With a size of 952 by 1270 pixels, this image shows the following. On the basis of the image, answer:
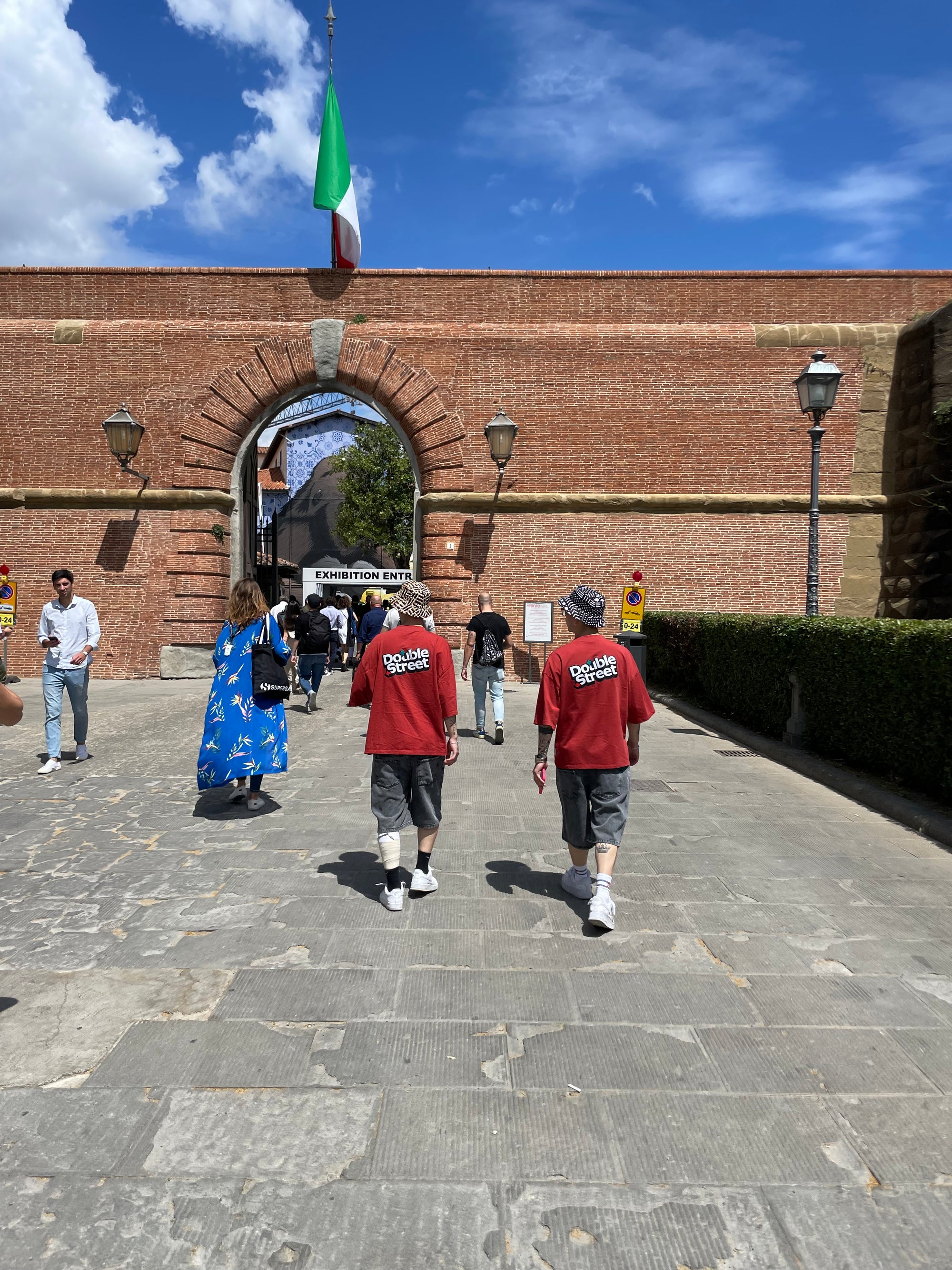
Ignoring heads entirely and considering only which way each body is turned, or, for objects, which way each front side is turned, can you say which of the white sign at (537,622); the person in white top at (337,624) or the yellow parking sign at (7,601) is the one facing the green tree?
the person in white top

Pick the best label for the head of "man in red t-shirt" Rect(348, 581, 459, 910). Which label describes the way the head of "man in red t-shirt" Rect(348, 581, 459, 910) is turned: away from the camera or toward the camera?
away from the camera

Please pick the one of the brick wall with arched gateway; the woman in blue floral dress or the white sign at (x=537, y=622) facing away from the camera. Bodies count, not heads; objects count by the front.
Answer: the woman in blue floral dress

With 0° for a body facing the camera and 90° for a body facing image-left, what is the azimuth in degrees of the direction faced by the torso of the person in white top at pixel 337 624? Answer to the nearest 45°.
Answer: approximately 180°

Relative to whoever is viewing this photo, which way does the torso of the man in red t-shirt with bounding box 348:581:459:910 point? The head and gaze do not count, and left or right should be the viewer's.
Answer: facing away from the viewer

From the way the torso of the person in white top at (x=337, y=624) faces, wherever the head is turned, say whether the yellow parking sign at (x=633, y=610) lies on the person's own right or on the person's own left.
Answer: on the person's own right

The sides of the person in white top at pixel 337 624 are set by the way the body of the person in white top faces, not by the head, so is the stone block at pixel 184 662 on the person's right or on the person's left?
on the person's left

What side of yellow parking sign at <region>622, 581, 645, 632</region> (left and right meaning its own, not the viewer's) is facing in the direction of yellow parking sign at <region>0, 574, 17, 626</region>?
right

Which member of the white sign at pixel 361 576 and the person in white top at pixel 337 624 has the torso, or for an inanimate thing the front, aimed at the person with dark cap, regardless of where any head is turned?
the white sign

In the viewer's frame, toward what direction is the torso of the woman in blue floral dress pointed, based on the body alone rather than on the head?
away from the camera

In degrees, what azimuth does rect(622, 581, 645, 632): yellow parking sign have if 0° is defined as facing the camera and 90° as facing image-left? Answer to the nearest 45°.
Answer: approximately 0°

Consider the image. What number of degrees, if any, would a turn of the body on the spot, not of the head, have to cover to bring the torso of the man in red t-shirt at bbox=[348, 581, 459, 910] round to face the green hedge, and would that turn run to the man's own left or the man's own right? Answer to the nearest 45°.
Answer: approximately 45° to the man's own right
